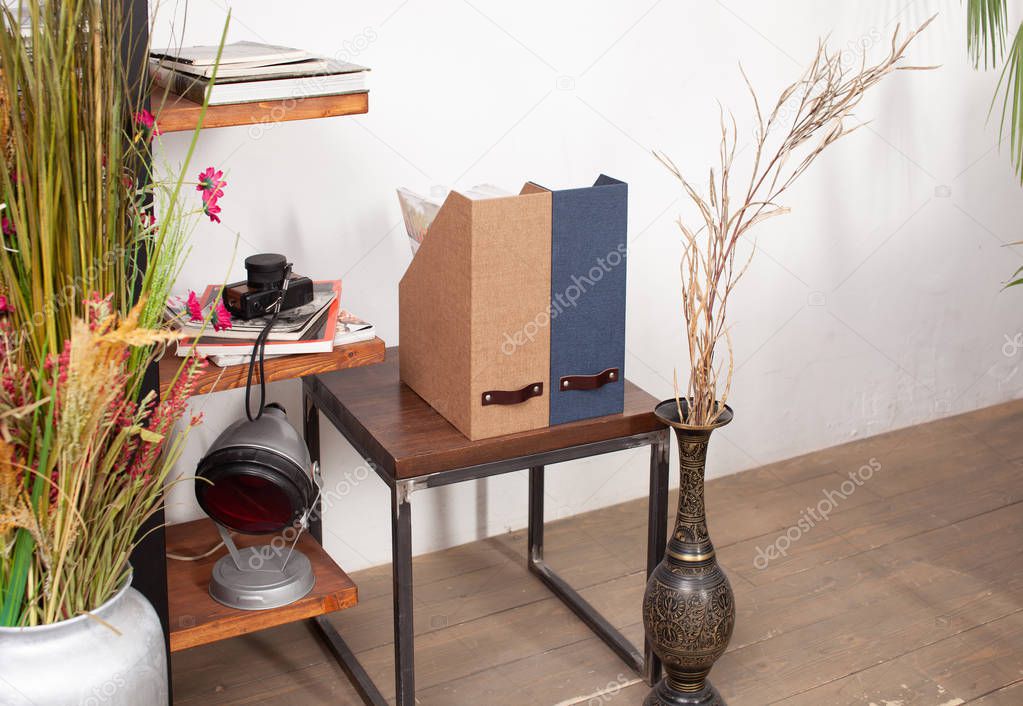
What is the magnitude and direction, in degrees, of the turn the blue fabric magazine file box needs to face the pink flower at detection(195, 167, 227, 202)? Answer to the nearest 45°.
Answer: approximately 135° to its right

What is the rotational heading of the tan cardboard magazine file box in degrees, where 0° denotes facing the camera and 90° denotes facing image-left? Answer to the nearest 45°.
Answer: approximately 315°

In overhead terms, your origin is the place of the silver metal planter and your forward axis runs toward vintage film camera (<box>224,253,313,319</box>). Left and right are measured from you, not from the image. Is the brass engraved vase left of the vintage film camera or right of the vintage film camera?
right

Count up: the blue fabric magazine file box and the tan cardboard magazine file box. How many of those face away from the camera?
0

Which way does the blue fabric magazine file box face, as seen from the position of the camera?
facing the viewer and to the right of the viewer

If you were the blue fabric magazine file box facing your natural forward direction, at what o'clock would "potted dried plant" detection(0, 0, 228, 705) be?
The potted dried plant is roughly at 3 o'clock from the blue fabric magazine file box.

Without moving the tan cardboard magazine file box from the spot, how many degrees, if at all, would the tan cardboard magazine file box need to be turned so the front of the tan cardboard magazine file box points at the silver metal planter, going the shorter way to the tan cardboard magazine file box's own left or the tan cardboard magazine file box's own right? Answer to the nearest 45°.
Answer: approximately 90° to the tan cardboard magazine file box's own right
